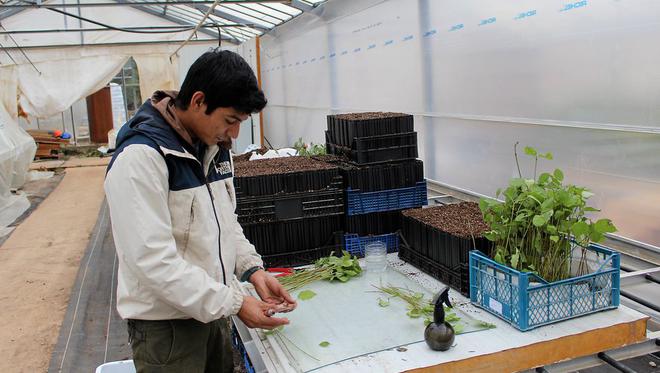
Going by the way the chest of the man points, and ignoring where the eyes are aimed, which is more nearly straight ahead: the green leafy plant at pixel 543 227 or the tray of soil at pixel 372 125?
the green leafy plant

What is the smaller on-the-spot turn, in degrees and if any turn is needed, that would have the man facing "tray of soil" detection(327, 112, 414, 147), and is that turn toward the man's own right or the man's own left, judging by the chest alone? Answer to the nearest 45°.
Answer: approximately 90° to the man's own left

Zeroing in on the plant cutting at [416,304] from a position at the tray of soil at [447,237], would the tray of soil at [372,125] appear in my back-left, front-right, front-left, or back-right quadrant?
back-right

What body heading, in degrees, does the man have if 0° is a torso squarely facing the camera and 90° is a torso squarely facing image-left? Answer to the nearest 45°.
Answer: approximately 315°

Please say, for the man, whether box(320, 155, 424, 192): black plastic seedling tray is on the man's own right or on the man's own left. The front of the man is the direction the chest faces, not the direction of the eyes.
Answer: on the man's own left

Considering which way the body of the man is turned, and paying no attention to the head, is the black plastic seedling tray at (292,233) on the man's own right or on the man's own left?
on the man's own left

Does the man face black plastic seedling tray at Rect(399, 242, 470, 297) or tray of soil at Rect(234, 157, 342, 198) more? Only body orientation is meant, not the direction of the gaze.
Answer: the black plastic seedling tray

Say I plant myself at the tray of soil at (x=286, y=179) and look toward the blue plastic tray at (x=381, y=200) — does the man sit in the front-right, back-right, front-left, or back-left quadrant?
back-right

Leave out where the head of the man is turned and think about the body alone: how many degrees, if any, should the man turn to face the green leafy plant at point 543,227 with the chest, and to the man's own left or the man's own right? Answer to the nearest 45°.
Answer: approximately 45° to the man's own left

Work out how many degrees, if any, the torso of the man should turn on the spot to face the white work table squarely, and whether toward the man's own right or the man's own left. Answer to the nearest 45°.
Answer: approximately 45° to the man's own left

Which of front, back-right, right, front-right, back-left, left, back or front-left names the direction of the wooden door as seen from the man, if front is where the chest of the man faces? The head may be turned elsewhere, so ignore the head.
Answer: back-left

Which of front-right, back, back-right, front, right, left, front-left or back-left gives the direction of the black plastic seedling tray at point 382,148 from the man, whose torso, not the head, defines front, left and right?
left

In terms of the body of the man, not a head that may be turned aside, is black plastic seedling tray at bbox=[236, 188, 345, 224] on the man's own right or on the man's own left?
on the man's own left

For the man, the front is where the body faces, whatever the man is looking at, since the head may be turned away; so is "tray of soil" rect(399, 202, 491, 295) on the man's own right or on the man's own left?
on the man's own left
